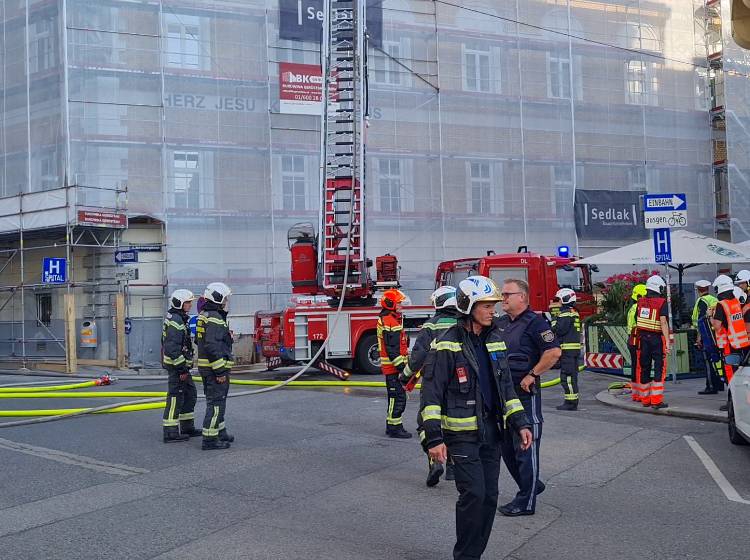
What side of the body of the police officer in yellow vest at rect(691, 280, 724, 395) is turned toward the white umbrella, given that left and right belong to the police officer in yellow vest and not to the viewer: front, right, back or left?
front

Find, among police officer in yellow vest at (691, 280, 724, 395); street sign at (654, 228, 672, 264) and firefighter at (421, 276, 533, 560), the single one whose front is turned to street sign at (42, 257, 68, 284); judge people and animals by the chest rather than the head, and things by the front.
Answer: police officer in yellow vest at (691, 280, 724, 395)

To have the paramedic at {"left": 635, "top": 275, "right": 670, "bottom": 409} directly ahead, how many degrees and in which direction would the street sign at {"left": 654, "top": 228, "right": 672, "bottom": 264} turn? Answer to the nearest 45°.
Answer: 0° — it already faces them

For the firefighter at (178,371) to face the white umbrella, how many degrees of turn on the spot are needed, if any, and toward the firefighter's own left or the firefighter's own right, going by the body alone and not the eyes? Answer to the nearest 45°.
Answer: approximately 45° to the firefighter's own left

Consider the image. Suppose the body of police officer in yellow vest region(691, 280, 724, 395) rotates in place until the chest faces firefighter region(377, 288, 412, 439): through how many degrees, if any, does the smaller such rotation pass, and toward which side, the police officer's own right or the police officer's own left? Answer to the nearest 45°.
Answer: approximately 45° to the police officer's own left

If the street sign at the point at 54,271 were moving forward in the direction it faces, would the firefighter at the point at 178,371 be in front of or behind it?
in front

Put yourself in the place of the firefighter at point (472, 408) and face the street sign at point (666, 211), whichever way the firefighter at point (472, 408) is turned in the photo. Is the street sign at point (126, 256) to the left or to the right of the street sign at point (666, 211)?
left

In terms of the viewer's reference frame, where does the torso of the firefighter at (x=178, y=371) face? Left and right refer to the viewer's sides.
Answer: facing to the right of the viewer

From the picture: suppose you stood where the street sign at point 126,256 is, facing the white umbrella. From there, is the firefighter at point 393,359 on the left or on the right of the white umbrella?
right

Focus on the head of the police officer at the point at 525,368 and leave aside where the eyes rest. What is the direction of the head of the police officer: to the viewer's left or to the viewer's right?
to the viewer's left

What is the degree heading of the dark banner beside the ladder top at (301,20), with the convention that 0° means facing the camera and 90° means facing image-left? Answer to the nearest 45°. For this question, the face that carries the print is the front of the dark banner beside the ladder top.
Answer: approximately 0°

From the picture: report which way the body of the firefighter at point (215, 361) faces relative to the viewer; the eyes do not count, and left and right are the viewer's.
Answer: facing to the right of the viewer

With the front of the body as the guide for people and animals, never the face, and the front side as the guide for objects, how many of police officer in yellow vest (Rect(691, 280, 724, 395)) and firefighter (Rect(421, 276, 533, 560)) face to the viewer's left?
1
